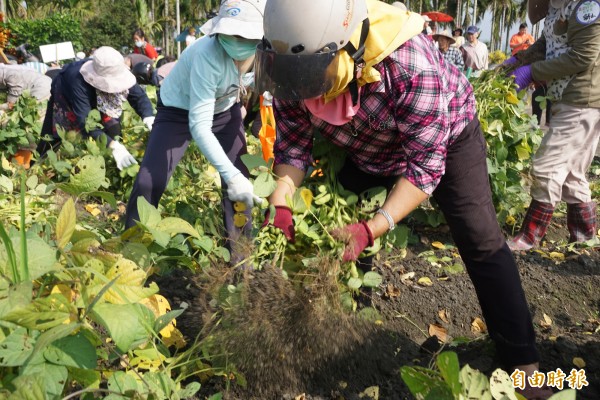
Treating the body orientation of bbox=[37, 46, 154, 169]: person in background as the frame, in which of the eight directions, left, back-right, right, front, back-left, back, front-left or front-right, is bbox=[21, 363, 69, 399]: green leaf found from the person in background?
front-right

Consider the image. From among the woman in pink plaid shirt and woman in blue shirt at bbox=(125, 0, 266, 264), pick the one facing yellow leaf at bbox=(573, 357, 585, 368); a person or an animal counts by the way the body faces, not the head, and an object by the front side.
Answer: the woman in blue shirt

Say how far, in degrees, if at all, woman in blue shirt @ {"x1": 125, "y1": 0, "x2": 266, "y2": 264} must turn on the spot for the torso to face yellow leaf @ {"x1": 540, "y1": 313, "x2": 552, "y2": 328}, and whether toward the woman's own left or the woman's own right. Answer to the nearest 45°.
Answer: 0° — they already face it

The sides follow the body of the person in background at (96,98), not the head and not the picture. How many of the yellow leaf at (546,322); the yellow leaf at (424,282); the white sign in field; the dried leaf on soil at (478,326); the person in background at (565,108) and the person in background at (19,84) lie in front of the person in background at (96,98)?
4

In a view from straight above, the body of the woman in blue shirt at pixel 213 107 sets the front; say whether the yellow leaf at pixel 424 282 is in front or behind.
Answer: in front

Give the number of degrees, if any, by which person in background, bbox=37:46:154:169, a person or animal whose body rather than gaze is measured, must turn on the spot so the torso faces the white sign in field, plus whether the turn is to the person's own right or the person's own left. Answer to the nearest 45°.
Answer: approximately 135° to the person's own left

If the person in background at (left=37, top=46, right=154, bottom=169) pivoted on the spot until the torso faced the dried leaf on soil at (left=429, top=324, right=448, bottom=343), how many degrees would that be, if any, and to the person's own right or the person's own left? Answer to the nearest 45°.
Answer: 0° — they already face it

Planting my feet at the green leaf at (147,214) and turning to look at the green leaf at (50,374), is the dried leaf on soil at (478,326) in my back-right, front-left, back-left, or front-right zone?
front-left

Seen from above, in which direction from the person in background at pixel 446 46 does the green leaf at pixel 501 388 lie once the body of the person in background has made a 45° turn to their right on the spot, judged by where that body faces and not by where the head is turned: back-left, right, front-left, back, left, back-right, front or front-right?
left

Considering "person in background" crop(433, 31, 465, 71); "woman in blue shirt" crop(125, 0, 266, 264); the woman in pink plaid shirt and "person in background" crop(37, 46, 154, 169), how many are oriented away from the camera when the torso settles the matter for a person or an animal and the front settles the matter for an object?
0

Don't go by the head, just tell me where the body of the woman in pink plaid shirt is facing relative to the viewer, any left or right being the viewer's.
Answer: facing the viewer and to the left of the viewer

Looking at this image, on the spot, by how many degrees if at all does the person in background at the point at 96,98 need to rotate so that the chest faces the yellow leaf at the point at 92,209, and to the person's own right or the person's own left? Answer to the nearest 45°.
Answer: approximately 45° to the person's own right

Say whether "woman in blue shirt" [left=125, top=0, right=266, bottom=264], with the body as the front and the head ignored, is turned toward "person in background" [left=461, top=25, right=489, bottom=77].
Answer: no

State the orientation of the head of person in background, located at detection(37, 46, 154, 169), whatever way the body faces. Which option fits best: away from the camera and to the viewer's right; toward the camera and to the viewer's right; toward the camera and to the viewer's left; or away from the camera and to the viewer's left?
toward the camera and to the viewer's right

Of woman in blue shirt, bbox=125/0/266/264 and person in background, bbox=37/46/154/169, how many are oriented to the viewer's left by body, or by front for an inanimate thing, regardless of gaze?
0
